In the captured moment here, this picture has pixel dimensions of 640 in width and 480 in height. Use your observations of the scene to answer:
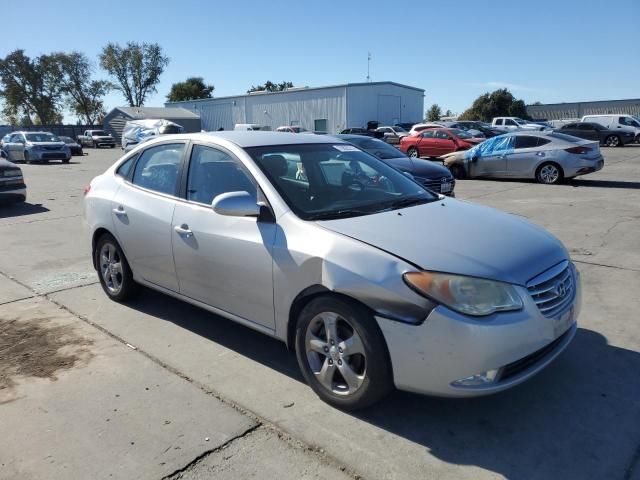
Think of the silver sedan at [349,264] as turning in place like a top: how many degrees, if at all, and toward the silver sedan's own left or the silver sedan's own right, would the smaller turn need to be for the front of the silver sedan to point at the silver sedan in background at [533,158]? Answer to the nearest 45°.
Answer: approximately 90° to the silver sedan's own left

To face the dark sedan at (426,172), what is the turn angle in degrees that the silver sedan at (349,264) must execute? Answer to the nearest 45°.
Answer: approximately 135° to its left

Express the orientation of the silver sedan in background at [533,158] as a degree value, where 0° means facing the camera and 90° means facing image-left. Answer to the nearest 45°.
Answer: approximately 135°

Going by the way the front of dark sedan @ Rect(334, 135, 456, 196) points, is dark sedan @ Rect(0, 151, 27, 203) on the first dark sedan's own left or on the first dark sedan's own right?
on the first dark sedan's own right

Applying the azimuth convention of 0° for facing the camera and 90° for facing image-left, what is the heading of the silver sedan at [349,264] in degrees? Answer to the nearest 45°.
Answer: approximately 315°

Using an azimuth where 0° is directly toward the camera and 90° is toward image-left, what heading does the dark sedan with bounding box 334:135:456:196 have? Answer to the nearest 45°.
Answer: approximately 315°

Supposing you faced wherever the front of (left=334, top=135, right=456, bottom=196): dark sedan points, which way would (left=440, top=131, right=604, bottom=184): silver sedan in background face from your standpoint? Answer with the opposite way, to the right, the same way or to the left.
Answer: the opposite way

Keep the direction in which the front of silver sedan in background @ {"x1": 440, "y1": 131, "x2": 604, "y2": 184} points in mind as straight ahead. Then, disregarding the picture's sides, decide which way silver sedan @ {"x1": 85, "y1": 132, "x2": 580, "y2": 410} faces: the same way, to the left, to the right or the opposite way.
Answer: the opposite way

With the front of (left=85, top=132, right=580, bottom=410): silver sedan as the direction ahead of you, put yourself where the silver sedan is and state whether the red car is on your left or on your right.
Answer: on your left

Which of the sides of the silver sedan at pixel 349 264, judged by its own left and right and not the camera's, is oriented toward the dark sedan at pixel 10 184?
back
